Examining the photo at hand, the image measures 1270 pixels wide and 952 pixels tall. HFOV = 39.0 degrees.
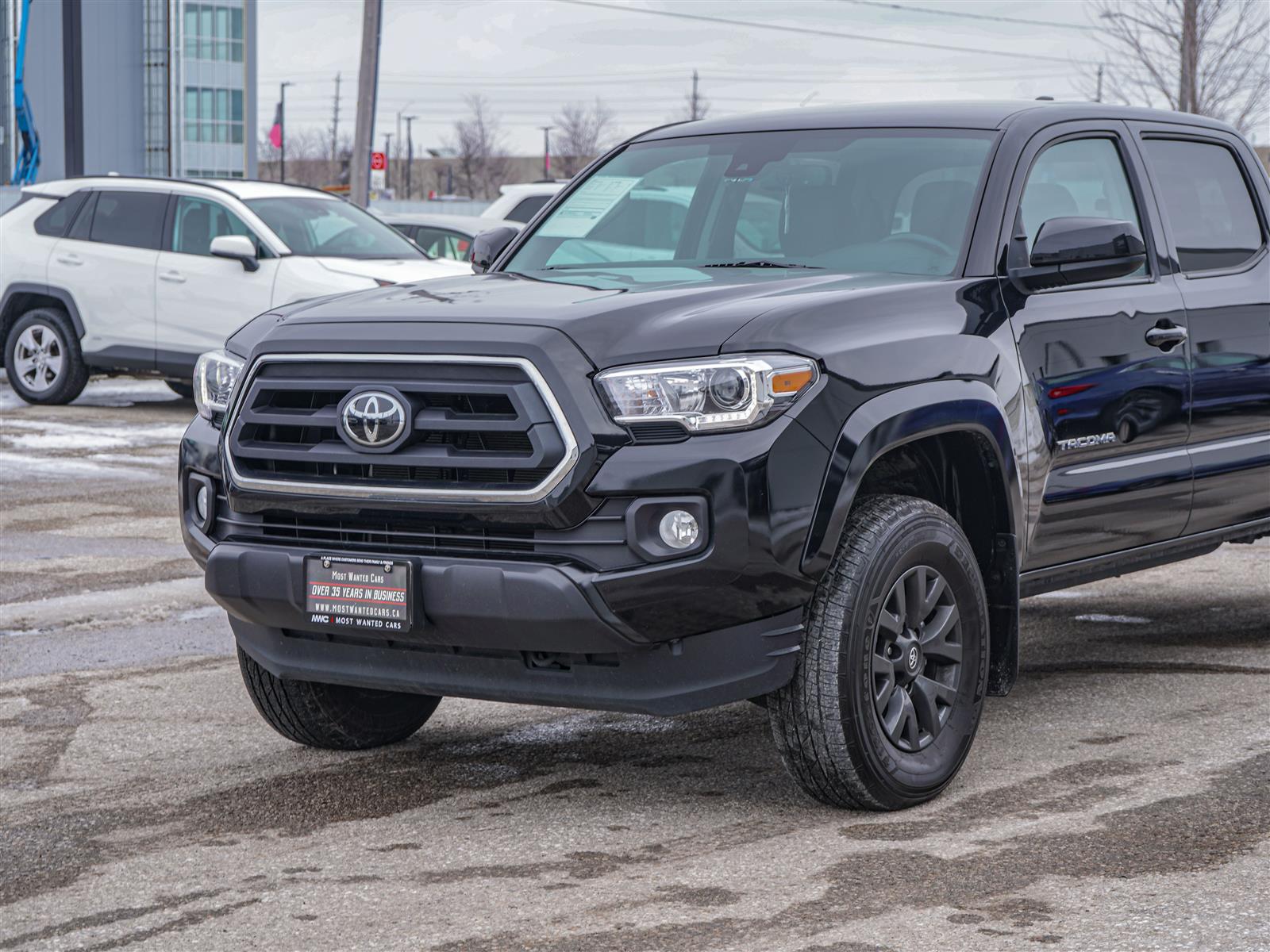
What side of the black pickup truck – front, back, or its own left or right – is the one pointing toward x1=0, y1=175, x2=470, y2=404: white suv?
right

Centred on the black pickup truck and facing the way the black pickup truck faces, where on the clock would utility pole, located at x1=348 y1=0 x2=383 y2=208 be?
The utility pole is roughly at 4 o'clock from the black pickup truck.

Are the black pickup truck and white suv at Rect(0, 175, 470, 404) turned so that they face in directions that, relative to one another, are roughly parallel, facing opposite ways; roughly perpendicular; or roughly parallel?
roughly perpendicular

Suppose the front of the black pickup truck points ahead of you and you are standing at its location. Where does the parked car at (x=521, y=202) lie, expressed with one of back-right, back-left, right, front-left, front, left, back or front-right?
back-right

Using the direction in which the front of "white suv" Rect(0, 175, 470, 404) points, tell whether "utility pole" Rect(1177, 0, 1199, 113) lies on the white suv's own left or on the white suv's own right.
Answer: on the white suv's own left

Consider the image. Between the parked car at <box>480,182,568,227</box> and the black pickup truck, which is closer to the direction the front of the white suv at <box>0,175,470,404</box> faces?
the black pickup truck

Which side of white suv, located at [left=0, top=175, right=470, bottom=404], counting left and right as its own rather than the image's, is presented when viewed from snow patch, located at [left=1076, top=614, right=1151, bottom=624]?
front

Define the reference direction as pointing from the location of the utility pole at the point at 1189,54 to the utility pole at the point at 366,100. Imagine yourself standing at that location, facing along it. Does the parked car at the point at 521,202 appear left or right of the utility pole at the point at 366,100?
left

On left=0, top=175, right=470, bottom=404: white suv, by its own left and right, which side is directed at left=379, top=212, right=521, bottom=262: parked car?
left

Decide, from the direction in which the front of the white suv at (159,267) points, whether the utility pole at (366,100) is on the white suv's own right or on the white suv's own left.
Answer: on the white suv's own left

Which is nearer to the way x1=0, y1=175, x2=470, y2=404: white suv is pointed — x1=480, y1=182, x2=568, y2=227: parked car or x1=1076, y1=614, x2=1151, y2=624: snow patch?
the snow patch

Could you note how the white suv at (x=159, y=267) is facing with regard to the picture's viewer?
facing the viewer and to the right of the viewer

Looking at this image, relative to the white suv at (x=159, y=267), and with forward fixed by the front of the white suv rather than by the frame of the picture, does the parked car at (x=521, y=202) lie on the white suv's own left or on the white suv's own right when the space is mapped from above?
on the white suv's own left

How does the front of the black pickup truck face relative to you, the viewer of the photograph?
facing the viewer and to the left of the viewer

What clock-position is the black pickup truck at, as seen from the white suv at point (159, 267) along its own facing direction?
The black pickup truck is roughly at 1 o'clock from the white suv.

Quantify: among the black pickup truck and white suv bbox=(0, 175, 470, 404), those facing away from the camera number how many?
0
